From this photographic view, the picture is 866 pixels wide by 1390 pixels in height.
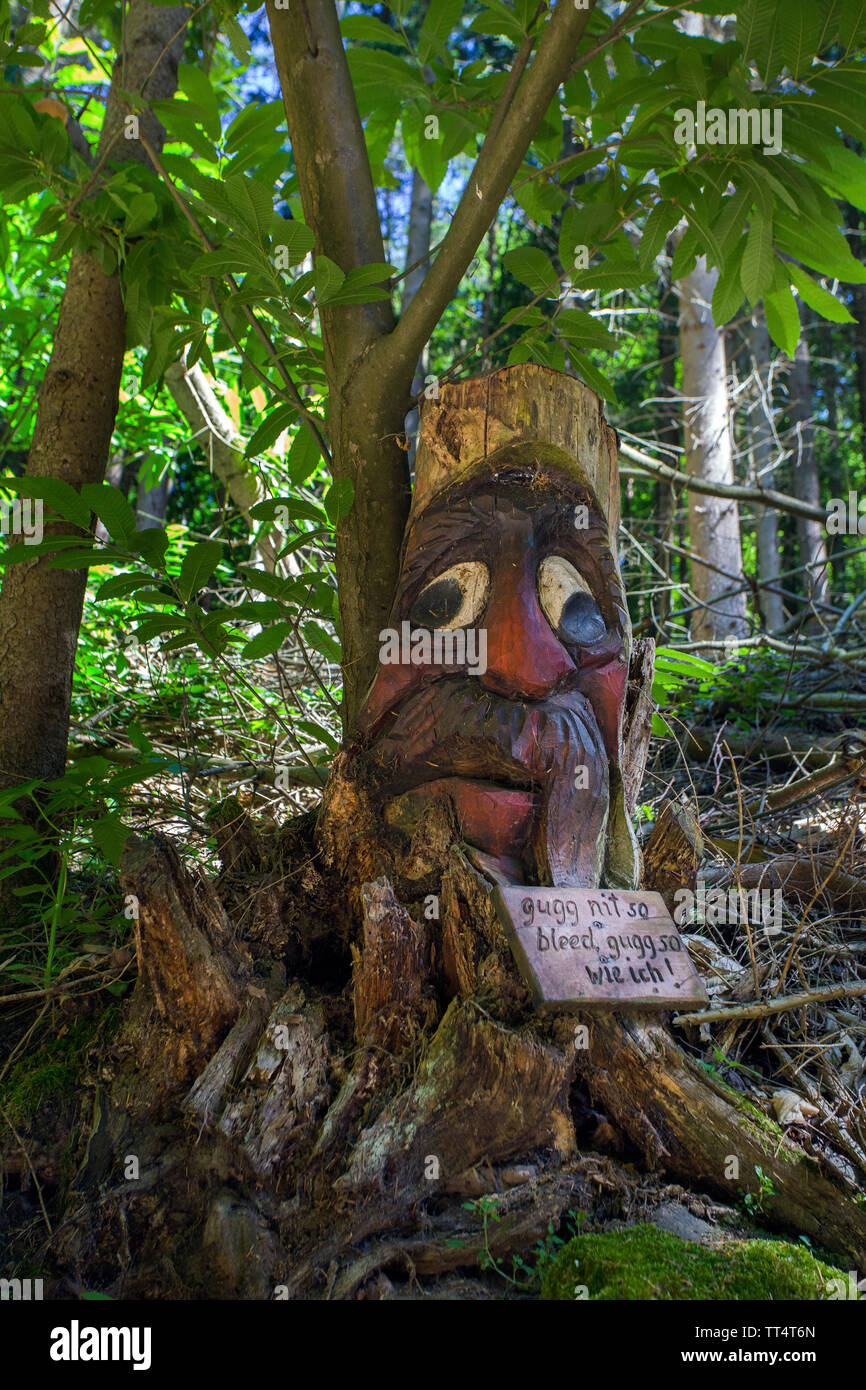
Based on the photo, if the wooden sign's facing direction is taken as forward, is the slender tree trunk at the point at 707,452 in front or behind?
behind

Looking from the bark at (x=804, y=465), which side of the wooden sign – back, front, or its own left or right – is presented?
back

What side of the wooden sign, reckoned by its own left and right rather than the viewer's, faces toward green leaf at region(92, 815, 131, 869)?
right

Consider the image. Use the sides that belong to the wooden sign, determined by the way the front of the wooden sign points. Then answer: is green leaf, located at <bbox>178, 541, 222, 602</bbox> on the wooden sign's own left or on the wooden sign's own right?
on the wooden sign's own right

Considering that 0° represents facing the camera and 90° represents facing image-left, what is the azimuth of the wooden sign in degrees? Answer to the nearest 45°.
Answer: approximately 0°
